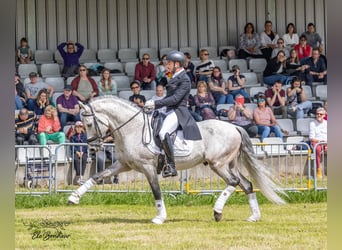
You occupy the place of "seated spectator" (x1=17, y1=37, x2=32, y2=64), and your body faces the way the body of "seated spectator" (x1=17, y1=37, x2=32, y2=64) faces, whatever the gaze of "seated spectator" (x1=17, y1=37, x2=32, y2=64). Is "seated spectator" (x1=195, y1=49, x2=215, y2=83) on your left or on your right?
on your left

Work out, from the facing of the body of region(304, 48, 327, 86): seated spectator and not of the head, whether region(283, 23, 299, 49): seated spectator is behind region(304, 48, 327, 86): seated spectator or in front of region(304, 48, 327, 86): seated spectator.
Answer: behind

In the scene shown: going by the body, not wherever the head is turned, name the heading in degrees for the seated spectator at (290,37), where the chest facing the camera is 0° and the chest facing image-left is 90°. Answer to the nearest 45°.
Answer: approximately 0°

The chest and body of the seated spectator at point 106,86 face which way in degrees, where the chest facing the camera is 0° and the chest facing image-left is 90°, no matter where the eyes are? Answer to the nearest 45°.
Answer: approximately 0°

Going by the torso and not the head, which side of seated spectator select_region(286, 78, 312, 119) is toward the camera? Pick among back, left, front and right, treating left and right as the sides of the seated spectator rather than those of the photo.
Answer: front

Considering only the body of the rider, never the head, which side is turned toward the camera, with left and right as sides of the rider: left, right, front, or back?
left

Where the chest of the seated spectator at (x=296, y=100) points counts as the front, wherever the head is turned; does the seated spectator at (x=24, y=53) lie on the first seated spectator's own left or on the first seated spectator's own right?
on the first seated spectator's own right

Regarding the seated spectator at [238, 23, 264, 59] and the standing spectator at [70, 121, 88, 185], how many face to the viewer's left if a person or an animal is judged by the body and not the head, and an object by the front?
0

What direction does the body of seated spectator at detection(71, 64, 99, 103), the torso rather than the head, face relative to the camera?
toward the camera

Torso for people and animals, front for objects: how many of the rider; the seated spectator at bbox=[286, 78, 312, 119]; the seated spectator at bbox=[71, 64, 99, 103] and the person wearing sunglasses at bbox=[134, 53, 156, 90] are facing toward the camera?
3

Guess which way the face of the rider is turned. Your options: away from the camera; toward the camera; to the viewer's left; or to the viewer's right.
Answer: to the viewer's left

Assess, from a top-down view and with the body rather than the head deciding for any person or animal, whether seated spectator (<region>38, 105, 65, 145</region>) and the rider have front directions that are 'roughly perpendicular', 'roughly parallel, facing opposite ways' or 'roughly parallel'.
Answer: roughly perpendicular

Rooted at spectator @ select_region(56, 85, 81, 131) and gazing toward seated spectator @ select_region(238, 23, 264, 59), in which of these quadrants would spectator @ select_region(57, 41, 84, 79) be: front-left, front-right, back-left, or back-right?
front-left
